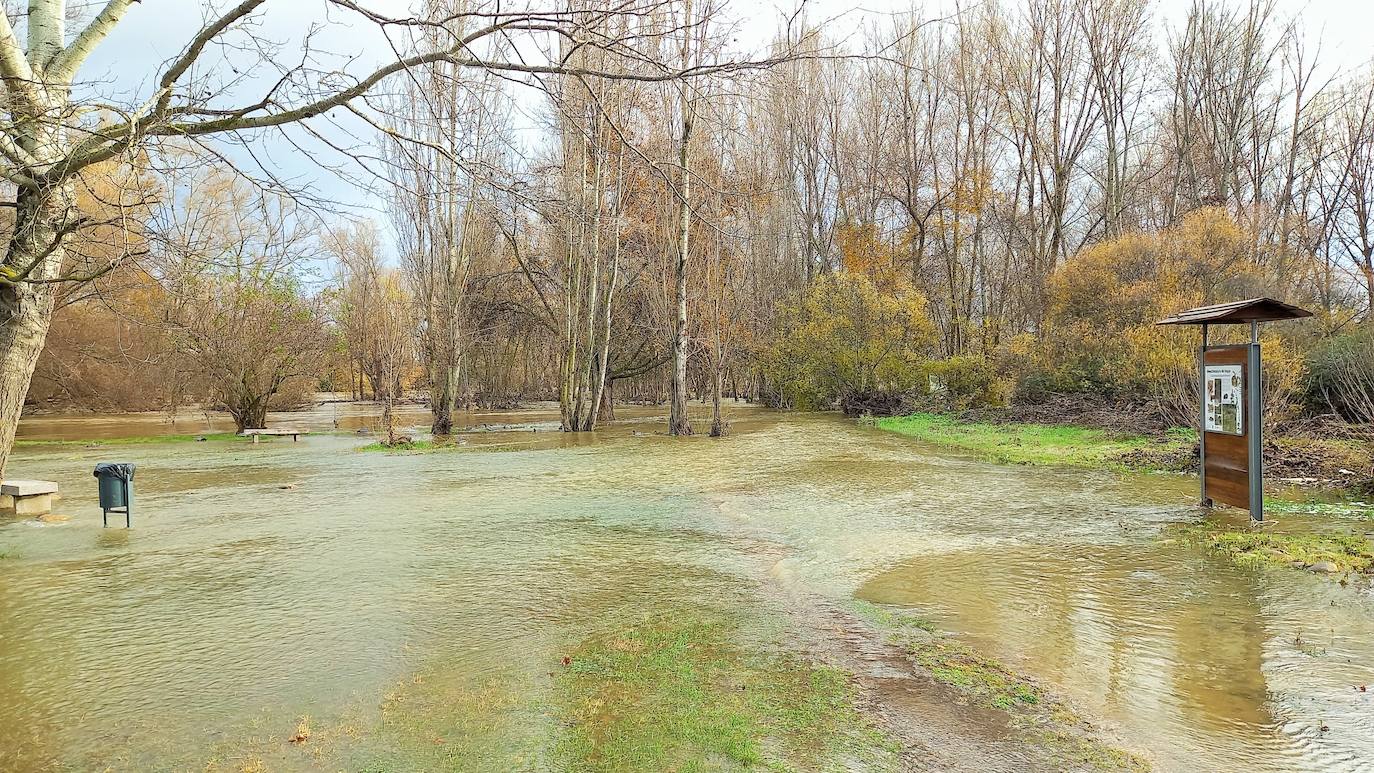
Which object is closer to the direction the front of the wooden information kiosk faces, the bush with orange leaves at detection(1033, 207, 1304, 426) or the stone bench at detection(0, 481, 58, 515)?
the stone bench

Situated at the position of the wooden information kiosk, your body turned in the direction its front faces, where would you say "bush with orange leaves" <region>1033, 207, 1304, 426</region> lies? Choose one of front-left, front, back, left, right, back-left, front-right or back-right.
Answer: back-right

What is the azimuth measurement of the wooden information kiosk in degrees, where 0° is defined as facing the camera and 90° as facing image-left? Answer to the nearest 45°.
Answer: approximately 45°

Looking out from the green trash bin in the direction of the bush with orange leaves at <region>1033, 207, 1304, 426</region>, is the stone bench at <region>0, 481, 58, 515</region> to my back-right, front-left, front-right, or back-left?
back-left

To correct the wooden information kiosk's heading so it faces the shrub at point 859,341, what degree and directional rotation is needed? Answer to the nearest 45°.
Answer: approximately 90° to its right

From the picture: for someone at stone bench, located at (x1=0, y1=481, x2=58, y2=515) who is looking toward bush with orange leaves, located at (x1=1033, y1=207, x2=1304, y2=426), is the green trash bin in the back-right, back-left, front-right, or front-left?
front-right

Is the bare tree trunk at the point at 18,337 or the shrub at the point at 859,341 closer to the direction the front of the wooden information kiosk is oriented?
the bare tree trunk

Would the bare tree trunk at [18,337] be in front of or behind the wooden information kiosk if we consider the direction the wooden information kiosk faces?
in front

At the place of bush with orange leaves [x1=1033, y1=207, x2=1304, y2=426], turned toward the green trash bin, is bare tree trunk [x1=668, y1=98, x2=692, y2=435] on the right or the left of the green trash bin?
right

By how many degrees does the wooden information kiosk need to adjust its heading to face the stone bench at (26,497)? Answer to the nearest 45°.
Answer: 0° — it already faces it

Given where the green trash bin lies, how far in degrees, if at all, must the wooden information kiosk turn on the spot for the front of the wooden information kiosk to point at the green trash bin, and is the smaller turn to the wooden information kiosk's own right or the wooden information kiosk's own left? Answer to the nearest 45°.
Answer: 0° — it already faces it

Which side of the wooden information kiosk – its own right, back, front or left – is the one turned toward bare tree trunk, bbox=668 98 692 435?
right
